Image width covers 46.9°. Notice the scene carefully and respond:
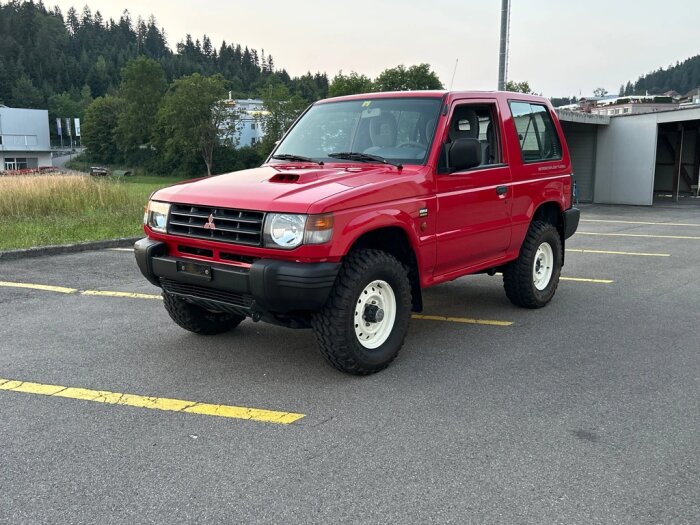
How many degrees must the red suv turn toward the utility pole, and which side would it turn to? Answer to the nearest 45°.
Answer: approximately 135° to its right

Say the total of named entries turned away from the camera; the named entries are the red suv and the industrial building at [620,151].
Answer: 0

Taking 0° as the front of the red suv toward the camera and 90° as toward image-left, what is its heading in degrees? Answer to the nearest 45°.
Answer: approximately 45°

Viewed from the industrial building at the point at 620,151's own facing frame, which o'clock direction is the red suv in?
The red suv is roughly at 12 o'clock from the industrial building.

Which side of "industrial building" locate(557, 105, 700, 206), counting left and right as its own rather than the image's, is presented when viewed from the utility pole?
front

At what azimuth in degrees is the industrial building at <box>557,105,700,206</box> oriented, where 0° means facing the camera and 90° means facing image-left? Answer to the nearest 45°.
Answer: approximately 0°

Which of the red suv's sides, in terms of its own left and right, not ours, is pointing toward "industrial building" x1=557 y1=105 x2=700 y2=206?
back

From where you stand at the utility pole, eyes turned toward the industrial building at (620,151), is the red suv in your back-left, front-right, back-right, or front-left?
back-right
